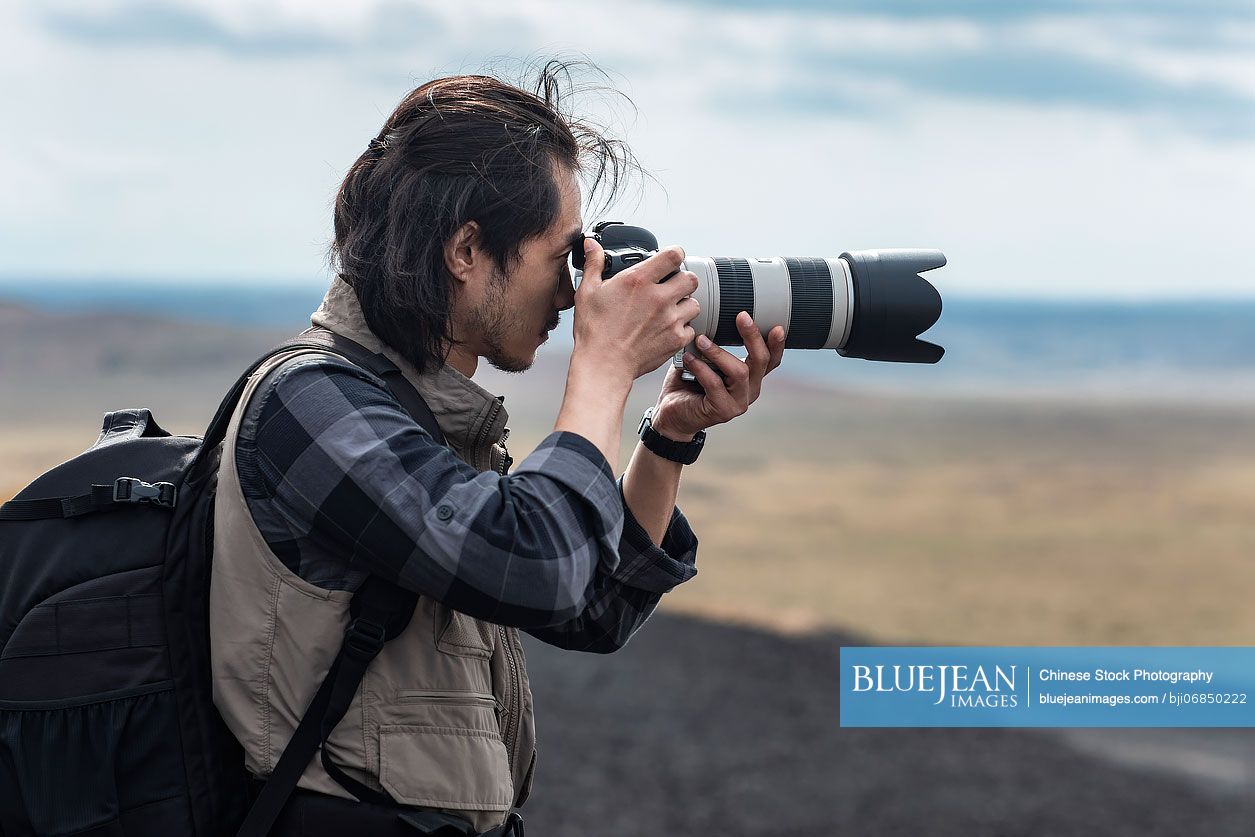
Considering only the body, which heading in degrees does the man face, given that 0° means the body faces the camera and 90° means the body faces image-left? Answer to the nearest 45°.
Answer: approximately 270°

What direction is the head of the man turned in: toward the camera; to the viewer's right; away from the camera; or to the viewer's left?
to the viewer's right
